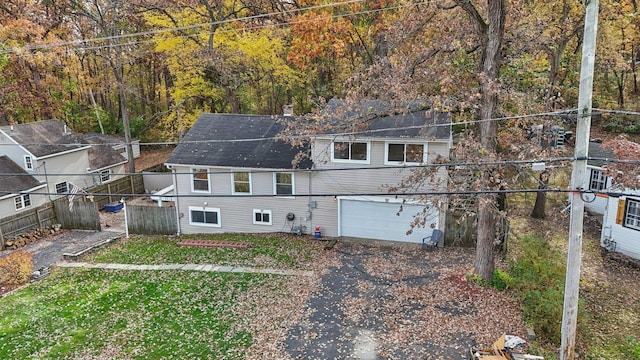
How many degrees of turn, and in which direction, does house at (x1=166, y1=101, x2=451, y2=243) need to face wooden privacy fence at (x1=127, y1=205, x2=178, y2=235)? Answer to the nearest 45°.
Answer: approximately 90° to its right

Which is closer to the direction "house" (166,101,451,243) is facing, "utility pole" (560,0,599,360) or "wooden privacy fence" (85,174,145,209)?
the utility pole

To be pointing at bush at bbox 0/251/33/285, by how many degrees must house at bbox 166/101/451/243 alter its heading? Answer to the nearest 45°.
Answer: approximately 90° to its right

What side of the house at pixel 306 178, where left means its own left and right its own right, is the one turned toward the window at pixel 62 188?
right

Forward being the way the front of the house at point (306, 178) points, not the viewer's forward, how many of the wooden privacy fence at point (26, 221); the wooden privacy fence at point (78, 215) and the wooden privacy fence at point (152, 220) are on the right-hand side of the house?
3

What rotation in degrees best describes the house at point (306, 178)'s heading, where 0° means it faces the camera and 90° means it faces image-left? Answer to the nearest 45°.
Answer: approximately 0°

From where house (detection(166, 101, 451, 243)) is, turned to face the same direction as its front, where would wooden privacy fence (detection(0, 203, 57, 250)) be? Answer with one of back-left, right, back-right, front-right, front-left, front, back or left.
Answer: right

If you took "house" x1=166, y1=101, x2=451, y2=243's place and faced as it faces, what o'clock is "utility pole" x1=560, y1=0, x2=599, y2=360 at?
The utility pole is roughly at 11 o'clock from the house.

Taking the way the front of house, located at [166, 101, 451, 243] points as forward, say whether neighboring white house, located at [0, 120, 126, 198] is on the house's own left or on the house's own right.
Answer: on the house's own right

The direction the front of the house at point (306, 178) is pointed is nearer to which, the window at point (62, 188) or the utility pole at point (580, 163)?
the utility pole

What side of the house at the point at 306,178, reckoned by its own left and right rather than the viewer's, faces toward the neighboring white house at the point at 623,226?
left

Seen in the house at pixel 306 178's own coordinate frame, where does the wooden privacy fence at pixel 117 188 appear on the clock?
The wooden privacy fence is roughly at 4 o'clock from the house.
